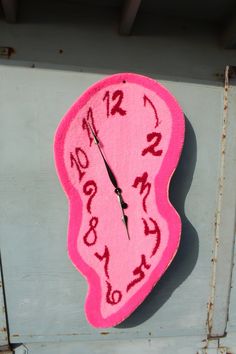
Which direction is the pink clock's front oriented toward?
toward the camera
